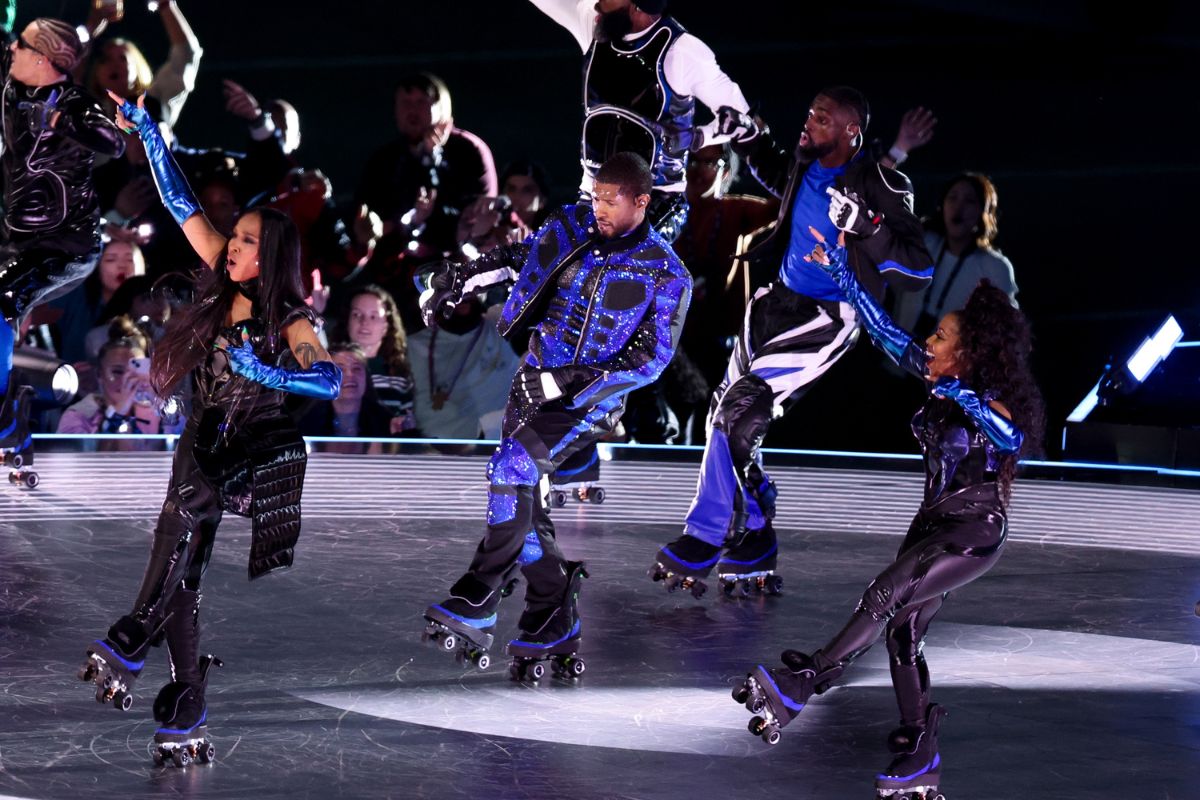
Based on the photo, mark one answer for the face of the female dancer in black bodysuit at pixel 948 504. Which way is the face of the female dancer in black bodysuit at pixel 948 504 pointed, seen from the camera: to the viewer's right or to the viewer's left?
to the viewer's left

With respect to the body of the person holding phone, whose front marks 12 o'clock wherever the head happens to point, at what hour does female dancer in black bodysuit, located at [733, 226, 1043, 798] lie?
The female dancer in black bodysuit is roughly at 11 o'clock from the person holding phone.

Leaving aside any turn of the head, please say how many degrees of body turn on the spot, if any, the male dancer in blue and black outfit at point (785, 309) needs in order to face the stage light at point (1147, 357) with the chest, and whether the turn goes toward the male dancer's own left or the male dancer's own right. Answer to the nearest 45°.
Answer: approximately 180°

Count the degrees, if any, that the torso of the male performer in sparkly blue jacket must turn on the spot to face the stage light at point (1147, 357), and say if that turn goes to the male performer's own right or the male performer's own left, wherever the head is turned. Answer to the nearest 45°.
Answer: approximately 180°

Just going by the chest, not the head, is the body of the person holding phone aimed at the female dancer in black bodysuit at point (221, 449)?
yes

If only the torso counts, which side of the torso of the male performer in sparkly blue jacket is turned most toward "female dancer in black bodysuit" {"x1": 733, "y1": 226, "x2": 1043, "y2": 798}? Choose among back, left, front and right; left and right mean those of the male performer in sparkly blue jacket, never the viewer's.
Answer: left

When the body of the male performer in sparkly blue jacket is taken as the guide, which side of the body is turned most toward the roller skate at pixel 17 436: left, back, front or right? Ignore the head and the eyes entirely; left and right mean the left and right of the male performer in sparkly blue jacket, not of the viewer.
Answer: right

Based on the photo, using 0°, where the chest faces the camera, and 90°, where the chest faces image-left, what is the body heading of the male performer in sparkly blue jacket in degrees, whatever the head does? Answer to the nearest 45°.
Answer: approximately 45°
